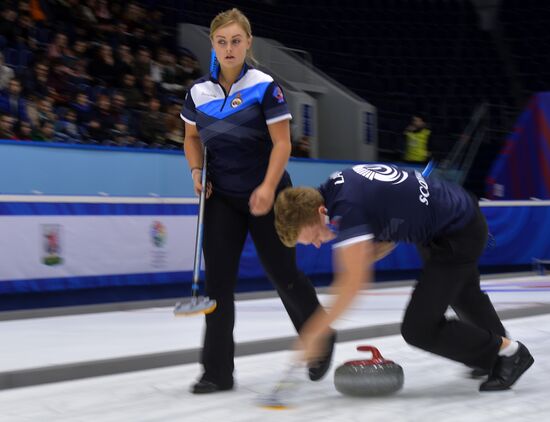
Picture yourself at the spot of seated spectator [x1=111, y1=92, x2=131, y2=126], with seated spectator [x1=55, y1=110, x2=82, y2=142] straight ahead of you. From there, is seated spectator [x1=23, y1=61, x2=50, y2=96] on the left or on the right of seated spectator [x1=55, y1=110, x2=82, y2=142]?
right

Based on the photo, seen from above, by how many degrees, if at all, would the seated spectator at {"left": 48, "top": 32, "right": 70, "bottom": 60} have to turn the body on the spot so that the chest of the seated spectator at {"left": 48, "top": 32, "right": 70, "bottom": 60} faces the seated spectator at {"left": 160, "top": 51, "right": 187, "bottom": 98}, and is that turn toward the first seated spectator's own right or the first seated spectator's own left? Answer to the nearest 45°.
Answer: approximately 90° to the first seated spectator's own left

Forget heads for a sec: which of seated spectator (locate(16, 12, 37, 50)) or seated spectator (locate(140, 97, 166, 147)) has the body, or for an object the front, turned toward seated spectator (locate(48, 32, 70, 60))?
seated spectator (locate(16, 12, 37, 50))

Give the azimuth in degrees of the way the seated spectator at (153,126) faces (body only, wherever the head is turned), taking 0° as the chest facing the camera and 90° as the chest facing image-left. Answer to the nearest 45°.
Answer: approximately 0°

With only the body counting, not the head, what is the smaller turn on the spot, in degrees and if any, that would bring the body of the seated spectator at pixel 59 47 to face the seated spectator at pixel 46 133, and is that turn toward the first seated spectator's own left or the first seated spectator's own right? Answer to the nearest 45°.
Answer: approximately 45° to the first seated spectator's own right

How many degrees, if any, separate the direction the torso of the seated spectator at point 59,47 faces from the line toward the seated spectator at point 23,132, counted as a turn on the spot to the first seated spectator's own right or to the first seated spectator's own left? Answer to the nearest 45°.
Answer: approximately 45° to the first seated spectator's own right

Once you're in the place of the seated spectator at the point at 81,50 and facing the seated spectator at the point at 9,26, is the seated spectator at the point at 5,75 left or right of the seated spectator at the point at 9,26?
left
